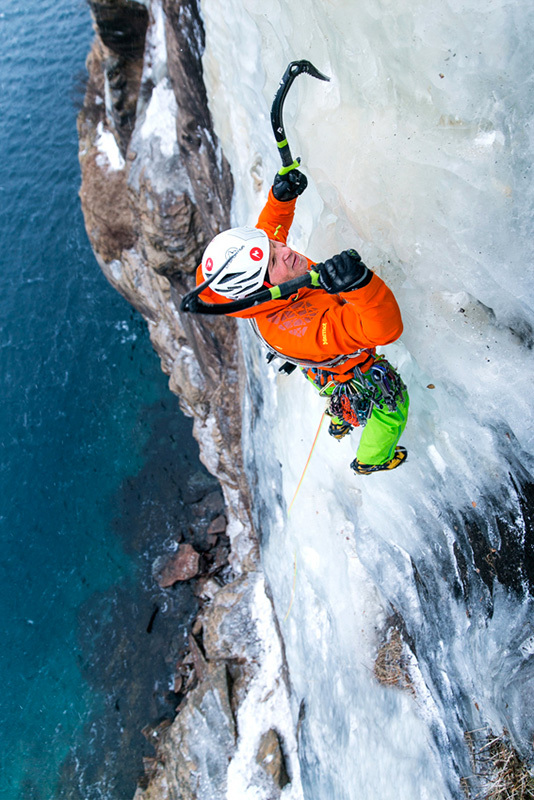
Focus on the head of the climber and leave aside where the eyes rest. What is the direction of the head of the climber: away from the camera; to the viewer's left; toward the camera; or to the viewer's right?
to the viewer's right

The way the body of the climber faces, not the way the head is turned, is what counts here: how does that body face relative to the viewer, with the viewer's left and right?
facing to the right of the viewer
